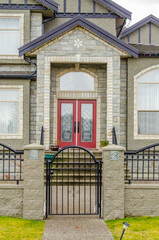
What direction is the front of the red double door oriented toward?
toward the camera

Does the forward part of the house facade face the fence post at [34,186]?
yes

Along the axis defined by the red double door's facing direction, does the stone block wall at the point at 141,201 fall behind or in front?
in front

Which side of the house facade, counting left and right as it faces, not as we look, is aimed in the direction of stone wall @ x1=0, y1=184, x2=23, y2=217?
front

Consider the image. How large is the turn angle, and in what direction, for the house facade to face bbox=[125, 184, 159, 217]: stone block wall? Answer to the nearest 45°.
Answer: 0° — it already faces it

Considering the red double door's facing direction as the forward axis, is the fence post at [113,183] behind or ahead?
ahead
